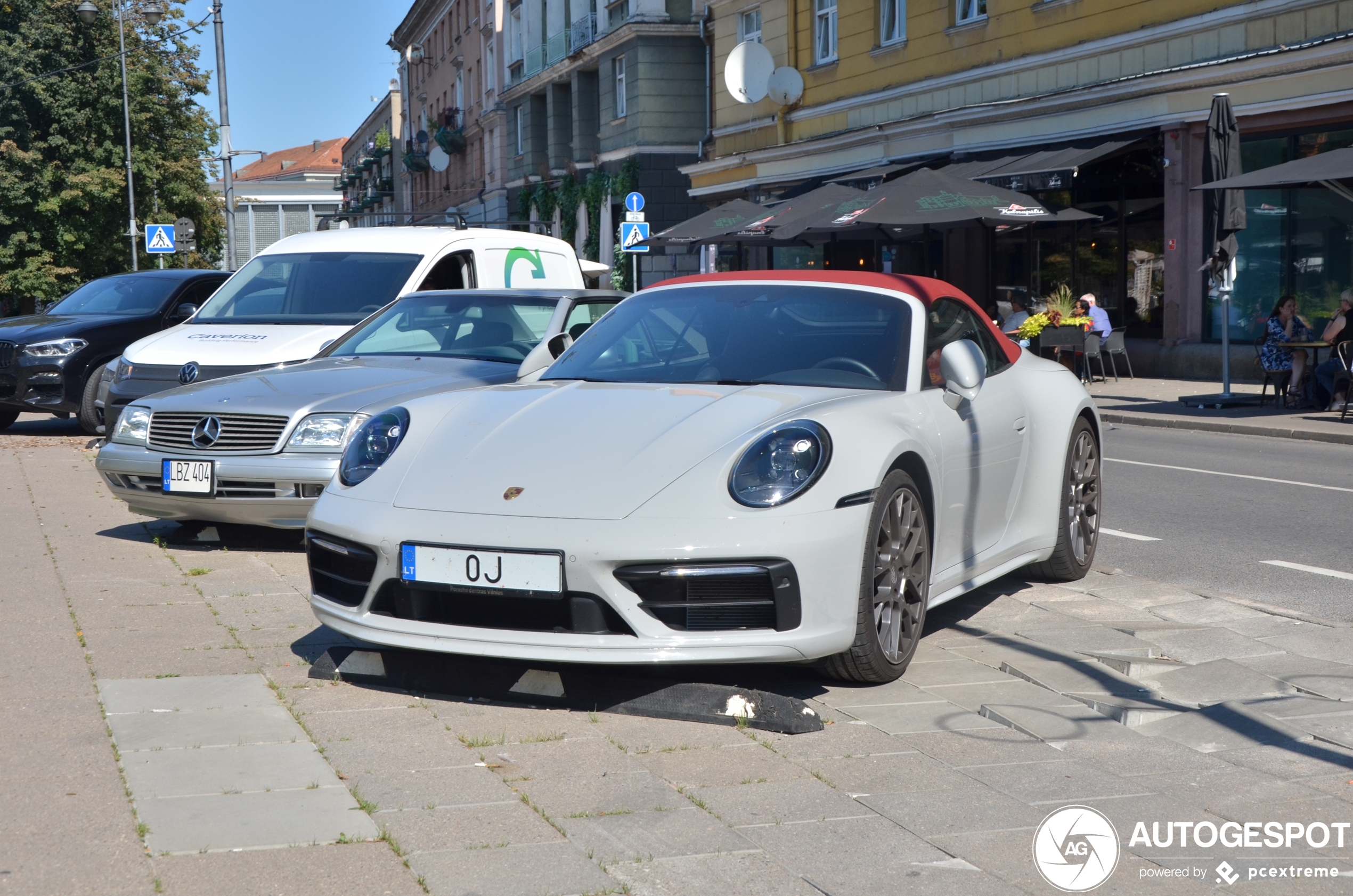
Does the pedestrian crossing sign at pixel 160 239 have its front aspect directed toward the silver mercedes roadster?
yes

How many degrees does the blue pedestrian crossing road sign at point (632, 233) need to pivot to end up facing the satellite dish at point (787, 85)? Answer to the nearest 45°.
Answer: approximately 135° to its left

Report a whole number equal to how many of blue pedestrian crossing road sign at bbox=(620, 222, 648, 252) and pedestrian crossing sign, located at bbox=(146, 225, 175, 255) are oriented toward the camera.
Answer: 2

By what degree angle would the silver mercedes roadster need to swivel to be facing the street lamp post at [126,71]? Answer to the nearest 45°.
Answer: approximately 135° to its right

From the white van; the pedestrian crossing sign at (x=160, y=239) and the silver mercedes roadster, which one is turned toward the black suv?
the pedestrian crossing sign

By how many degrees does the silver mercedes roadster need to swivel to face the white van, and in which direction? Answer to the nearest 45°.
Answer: approximately 135° to its right

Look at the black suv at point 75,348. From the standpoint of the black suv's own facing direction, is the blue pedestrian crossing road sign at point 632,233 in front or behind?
behind

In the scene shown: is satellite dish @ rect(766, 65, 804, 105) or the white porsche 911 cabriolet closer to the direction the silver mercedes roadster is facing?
the white porsche 911 cabriolet

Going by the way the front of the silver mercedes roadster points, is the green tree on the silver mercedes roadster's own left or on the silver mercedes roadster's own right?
on the silver mercedes roadster's own right

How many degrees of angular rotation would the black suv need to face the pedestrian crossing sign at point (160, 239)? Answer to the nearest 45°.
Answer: approximately 135° to its right

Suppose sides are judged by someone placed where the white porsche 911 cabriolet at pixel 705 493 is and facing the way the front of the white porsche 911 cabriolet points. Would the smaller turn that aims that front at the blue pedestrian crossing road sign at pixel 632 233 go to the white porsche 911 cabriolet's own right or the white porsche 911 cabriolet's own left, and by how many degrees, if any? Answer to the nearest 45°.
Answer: approximately 135° to the white porsche 911 cabriolet's own right

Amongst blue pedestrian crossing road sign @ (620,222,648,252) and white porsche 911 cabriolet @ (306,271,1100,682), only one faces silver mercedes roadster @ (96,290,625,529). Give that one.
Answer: the blue pedestrian crossing road sign
